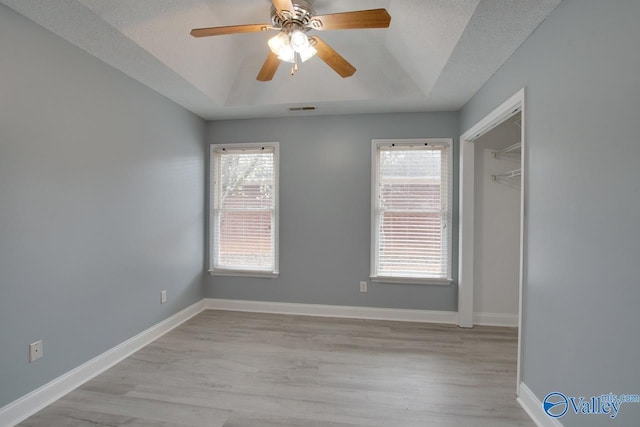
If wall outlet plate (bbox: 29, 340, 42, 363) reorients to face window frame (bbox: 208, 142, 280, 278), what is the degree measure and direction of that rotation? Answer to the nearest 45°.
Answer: approximately 90° to its left

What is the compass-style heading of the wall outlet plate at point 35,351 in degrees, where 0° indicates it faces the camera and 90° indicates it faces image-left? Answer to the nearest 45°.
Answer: approximately 315°

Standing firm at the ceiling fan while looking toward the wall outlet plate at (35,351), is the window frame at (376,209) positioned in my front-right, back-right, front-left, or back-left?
back-right

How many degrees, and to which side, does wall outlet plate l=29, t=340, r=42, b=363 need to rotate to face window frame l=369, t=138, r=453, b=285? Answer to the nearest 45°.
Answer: approximately 45° to its left
